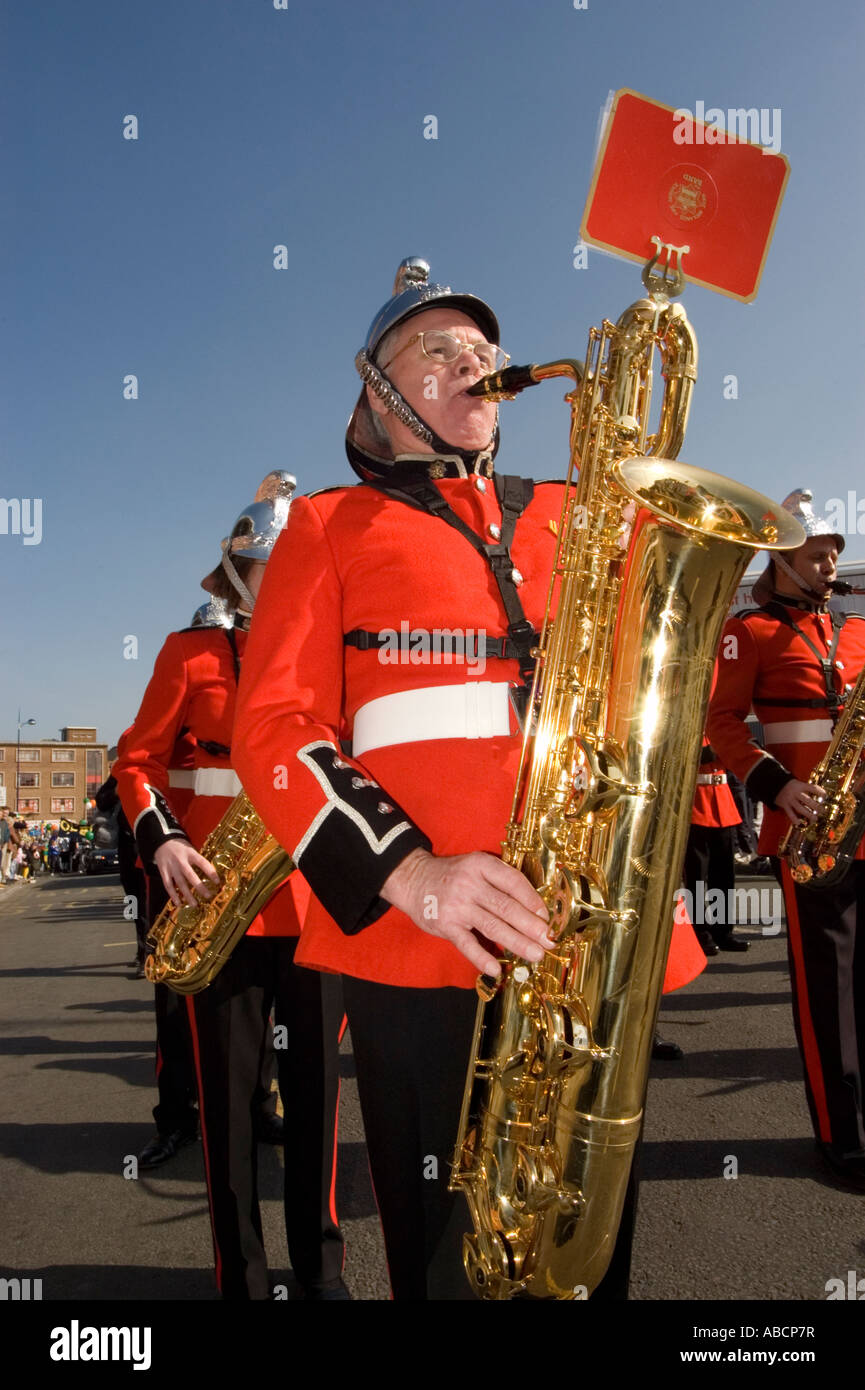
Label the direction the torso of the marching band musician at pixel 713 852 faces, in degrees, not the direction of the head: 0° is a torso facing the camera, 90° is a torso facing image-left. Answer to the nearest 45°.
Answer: approximately 315°

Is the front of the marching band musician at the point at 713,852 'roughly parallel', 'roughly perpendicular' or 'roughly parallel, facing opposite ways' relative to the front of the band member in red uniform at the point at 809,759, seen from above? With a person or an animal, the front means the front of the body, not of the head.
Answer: roughly parallel

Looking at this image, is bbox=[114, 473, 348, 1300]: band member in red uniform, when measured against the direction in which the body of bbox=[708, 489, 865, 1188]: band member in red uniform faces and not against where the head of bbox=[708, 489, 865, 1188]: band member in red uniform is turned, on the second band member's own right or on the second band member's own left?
on the second band member's own right

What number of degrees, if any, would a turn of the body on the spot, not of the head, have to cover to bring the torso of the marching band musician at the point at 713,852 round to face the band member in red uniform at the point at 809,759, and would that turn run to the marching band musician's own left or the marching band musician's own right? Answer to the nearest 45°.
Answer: approximately 45° to the marching band musician's own right

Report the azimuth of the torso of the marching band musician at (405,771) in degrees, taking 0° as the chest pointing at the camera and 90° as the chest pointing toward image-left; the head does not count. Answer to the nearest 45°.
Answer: approximately 315°

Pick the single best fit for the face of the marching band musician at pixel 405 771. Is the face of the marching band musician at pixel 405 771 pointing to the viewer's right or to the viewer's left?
to the viewer's right

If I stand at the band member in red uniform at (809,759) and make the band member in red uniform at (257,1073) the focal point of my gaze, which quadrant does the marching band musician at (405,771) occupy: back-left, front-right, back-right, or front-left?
front-left

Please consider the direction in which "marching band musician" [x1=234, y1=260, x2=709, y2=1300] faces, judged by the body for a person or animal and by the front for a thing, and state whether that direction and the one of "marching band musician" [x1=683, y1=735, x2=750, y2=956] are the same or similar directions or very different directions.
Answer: same or similar directions

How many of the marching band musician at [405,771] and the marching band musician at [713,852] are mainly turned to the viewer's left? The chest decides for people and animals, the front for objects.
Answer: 0

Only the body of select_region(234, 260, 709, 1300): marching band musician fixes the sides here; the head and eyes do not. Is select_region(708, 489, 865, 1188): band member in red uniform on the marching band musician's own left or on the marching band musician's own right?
on the marching band musician's own left

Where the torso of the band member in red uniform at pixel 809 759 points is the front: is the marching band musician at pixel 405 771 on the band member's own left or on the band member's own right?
on the band member's own right

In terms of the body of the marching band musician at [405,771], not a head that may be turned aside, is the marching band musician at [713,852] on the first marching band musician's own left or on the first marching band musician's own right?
on the first marching band musician's own left
